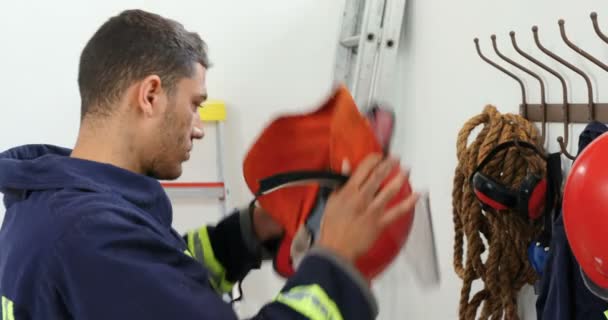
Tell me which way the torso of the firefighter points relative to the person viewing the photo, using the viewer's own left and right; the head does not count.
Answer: facing away from the viewer and to the right of the viewer

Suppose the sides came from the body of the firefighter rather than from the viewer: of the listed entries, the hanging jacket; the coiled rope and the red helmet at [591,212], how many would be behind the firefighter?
0

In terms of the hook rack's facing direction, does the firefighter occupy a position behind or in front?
in front

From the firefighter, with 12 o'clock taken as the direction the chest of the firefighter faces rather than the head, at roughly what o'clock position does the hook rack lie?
The hook rack is roughly at 1 o'clock from the firefighter.

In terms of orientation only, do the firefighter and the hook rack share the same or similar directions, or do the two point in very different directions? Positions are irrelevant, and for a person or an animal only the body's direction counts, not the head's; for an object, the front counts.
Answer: very different directions

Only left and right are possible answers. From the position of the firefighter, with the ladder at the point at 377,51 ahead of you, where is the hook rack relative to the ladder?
right

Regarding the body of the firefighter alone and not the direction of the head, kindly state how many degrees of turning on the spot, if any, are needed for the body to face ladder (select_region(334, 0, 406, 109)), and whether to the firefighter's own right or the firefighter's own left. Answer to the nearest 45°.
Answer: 0° — they already face it

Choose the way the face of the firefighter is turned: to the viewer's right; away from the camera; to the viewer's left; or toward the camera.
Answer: to the viewer's right

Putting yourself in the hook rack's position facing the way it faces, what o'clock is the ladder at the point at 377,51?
The ladder is roughly at 3 o'clock from the hook rack.

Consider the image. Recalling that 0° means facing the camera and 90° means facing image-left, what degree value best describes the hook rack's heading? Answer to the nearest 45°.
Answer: approximately 45°

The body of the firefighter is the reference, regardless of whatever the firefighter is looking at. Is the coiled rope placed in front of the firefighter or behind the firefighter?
in front

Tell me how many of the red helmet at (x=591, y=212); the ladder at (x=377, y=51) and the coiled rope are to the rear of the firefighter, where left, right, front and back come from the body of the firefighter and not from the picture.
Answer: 0
